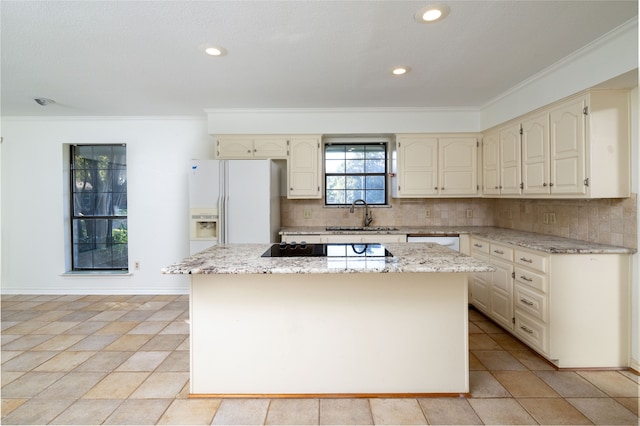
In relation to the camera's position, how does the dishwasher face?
facing the viewer

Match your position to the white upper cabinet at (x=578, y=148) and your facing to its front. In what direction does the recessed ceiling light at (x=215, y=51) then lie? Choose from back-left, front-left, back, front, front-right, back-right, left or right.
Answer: front

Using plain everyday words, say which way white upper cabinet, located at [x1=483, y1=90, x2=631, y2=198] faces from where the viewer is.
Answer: facing the viewer and to the left of the viewer

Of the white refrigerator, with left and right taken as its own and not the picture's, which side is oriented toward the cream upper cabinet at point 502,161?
left

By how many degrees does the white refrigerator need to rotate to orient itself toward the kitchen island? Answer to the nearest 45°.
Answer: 0° — it already faces it

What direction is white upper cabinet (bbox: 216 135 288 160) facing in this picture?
toward the camera

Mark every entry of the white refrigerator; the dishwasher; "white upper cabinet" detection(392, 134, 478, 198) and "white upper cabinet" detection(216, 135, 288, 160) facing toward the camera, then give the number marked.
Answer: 4

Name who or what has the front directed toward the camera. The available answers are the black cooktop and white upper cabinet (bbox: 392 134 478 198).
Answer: the white upper cabinet

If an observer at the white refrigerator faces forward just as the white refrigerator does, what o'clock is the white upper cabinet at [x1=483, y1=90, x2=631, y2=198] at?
The white upper cabinet is roughly at 10 o'clock from the white refrigerator.

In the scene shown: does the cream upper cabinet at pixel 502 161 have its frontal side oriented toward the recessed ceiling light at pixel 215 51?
yes

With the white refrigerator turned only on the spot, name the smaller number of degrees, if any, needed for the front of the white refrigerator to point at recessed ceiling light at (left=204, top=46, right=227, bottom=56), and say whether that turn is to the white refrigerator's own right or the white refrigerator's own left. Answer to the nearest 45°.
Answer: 0° — it already faces it
